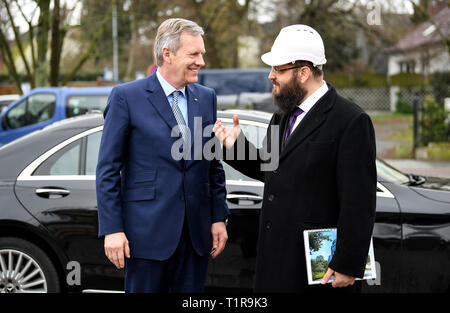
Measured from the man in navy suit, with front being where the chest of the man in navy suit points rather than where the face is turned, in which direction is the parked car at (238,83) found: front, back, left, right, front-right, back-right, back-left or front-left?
back-left

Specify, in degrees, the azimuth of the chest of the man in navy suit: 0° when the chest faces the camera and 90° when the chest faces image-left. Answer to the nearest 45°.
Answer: approximately 315°

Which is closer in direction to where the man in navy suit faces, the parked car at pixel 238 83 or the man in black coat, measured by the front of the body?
the man in black coat

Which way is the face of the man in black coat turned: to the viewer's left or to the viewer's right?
to the viewer's left

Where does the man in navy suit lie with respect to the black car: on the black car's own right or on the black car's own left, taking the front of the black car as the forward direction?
on the black car's own right

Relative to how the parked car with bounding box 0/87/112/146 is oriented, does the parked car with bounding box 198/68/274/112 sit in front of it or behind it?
behind

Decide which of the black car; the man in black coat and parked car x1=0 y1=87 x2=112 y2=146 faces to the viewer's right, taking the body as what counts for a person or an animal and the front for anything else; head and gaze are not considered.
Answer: the black car

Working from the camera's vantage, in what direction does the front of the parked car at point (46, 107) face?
facing to the left of the viewer

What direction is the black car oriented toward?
to the viewer's right

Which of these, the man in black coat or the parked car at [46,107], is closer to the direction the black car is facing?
the man in black coat

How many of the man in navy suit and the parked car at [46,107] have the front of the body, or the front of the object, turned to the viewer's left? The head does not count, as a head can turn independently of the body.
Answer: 1

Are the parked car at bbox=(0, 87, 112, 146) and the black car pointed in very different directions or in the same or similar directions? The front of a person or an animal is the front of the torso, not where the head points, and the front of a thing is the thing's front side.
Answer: very different directions

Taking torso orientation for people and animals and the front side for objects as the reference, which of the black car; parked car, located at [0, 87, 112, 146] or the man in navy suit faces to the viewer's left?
the parked car

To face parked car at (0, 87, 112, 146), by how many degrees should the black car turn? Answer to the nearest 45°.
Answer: approximately 90° to its left
